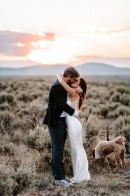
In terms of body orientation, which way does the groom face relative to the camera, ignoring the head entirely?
to the viewer's right

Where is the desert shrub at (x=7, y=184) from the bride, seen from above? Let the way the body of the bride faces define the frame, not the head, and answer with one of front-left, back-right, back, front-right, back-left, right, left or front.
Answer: front-left

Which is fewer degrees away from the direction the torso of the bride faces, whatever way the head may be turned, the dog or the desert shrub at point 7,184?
the desert shrub

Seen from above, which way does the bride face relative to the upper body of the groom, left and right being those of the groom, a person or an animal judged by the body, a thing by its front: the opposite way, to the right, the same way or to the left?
the opposite way

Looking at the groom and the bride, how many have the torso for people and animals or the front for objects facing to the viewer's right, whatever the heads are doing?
1

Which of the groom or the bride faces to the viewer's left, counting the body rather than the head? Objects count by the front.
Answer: the bride

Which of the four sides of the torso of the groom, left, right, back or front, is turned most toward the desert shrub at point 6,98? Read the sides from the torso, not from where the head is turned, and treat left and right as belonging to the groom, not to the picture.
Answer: left

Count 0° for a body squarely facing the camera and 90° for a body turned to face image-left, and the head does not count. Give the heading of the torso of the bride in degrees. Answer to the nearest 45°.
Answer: approximately 90°

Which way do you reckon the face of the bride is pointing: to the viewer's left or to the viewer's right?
to the viewer's left
